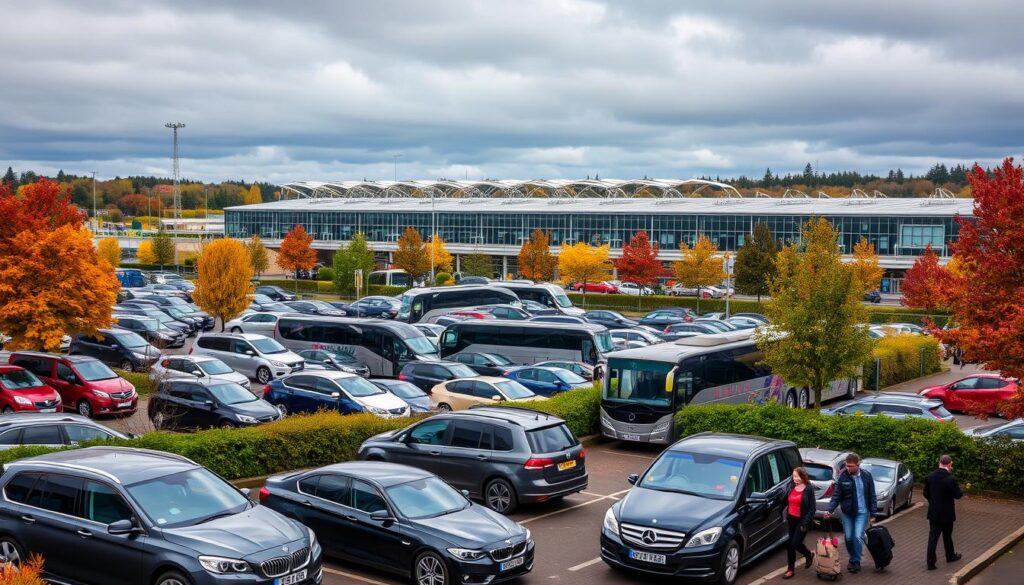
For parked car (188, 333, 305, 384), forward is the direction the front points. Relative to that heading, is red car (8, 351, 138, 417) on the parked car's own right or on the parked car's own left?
on the parked car's own right

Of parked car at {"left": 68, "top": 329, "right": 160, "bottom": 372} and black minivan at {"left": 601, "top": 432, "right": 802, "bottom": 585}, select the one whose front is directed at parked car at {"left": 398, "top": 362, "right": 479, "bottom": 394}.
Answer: parked car at {"left": 68, "top": 329, "right": 160, "bottom": 372}

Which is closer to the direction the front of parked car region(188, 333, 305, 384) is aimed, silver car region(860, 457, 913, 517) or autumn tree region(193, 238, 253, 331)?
the silver car

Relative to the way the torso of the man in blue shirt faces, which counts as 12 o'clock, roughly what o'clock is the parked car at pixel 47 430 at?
The parked car is roughly at 3 o'clock from the man in blue shirt.

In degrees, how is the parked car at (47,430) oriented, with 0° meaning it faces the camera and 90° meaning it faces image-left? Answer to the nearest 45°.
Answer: approximately 270°

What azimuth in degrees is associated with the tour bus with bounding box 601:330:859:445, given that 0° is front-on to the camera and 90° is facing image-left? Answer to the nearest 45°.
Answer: approximately 45°

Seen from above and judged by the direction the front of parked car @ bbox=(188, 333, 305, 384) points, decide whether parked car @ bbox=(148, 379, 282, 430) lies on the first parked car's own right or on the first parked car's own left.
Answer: on the first parked car's own right

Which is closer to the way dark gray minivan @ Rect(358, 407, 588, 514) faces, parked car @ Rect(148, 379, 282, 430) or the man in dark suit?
the parked car

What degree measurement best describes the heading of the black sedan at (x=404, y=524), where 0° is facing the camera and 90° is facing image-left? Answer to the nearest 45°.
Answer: approximately 315°

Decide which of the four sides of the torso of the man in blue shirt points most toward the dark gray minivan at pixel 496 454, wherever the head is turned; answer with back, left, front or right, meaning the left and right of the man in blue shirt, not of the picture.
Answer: right

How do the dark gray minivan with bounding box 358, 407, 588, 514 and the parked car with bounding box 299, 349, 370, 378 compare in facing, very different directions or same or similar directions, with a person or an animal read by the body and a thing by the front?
very different directions

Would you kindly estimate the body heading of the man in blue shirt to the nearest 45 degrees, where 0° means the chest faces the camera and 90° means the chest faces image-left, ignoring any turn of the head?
approximately 0°

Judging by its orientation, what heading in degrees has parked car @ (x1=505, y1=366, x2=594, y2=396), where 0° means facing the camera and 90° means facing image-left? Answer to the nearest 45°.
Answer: approximately 315°

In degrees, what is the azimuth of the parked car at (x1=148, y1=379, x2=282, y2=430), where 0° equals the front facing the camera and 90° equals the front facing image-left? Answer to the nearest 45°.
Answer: approximately 315°
